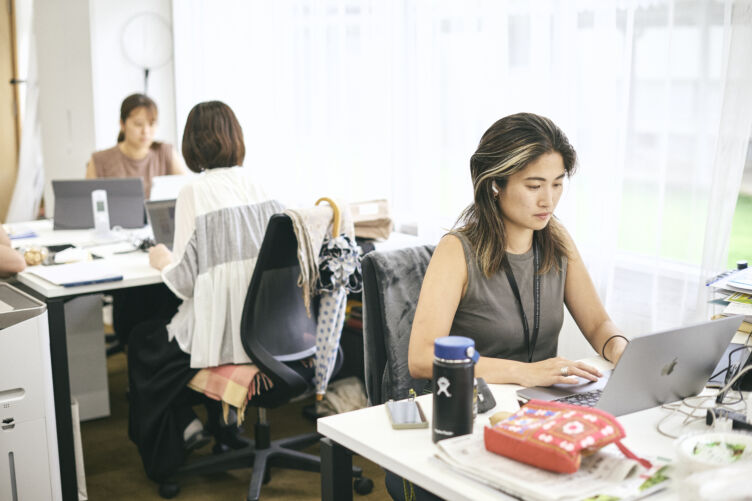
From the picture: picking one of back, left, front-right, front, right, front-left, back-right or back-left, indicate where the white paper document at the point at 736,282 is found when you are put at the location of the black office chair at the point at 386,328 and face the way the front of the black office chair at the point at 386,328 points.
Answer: front-left

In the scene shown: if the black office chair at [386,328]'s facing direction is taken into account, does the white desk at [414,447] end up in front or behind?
in front

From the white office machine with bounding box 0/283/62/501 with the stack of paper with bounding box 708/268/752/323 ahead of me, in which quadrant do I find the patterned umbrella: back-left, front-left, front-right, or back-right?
front-left

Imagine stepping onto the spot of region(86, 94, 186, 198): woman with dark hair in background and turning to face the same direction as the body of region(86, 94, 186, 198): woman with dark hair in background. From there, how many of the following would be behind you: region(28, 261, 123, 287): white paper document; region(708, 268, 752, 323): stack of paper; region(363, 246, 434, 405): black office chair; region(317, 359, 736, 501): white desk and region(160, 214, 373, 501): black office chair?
0

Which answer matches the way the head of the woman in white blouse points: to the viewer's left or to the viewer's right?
to the viewer's left

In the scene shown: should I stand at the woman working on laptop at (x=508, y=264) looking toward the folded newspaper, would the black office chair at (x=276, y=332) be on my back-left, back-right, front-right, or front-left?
back-right

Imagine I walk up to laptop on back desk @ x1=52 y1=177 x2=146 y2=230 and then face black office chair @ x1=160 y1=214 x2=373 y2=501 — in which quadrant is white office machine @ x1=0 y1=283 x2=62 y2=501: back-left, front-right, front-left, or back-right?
front-right

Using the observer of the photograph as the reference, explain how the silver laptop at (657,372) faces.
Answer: facing away from the viewer and to the left of the viewer

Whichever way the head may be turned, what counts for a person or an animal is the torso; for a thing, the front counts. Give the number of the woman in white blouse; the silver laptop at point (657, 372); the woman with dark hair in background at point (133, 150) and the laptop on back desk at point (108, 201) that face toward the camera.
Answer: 1

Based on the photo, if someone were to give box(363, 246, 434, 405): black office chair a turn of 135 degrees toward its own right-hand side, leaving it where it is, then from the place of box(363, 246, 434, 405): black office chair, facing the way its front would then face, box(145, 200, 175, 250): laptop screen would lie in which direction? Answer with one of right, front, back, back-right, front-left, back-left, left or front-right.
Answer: front-right

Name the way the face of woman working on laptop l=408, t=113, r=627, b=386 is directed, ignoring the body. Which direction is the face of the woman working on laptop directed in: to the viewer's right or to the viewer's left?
to the viewer's right

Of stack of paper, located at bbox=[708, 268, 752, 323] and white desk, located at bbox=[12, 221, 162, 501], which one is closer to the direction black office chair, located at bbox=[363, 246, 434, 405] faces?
the stack of paper

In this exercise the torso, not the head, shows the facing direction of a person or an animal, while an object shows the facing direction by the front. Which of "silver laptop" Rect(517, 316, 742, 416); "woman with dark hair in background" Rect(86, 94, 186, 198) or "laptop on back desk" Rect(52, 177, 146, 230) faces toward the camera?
the woman with dark hair in background

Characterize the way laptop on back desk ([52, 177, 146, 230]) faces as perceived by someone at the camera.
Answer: facing away from the viewer

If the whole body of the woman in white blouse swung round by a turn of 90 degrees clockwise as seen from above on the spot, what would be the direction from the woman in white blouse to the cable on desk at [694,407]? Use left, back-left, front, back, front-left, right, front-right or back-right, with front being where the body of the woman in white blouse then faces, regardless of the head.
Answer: right

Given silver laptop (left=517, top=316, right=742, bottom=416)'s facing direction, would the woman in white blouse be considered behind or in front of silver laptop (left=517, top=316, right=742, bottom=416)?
in front

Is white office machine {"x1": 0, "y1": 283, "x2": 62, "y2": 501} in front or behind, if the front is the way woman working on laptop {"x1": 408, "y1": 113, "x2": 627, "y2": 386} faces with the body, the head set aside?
behind

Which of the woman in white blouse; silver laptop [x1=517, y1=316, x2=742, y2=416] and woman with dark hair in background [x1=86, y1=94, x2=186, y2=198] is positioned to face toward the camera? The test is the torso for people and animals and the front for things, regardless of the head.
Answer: the woman with dark hair in background

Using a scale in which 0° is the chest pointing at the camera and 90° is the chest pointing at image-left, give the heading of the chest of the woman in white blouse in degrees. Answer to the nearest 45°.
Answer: approximately 135°
